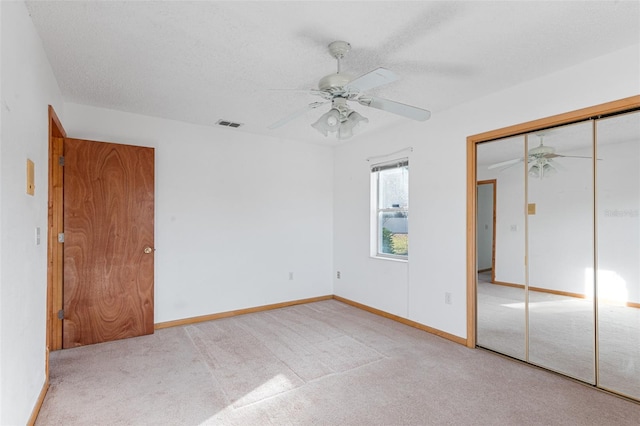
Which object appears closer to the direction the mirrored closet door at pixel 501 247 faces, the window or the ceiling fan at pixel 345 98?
the ceiling fan

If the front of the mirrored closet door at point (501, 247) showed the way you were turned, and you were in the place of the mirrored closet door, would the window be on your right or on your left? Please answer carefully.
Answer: on your right

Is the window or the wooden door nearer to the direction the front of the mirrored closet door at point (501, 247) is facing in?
the wooden door

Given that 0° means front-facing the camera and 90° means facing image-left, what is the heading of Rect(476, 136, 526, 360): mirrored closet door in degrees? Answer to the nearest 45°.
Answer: approximately 45°

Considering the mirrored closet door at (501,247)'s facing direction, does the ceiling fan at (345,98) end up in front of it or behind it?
in front

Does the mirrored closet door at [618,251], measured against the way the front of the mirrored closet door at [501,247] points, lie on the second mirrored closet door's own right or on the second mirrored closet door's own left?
on the second mirrored closet door's own left

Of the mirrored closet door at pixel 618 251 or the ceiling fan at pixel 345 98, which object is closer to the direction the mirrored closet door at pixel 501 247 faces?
the ceiling fan

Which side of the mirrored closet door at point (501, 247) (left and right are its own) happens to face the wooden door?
front

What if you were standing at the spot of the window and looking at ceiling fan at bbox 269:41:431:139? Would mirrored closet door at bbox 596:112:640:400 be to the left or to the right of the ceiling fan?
left
